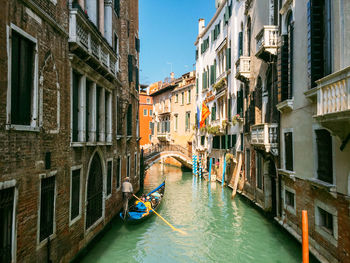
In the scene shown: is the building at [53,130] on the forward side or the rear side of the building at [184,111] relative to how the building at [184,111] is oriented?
on the forward side

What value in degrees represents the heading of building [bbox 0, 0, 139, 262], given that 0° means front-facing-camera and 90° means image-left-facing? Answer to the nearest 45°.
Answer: approximately 315°

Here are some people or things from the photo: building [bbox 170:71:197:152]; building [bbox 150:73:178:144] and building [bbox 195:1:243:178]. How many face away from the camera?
0

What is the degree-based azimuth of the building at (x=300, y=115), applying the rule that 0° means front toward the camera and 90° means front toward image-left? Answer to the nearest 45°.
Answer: approximately 45°

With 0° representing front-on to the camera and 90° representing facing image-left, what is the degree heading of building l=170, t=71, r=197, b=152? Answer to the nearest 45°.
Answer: approximately 45°

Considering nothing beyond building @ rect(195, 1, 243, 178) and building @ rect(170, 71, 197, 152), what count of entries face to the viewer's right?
0

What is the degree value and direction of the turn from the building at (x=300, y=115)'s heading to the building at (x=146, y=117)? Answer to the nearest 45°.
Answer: approximately 90° to its right

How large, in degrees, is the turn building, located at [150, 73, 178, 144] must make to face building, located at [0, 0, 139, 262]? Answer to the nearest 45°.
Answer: approximately 45° to its left

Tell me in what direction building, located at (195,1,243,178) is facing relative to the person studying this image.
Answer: facing the viewer and to the left of the viewer

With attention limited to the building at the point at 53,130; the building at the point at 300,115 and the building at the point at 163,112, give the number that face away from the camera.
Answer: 0
